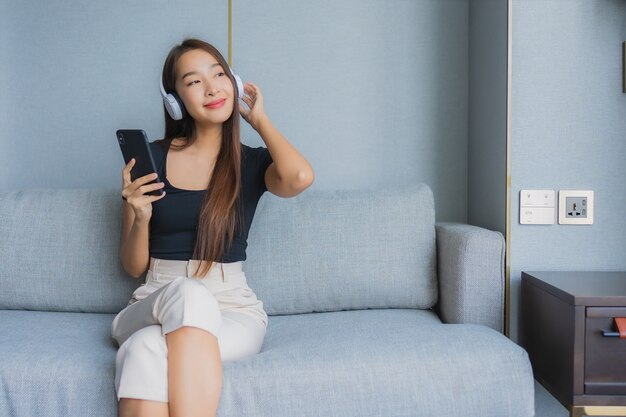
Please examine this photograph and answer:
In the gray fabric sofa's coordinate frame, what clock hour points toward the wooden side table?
The wooden side table is roughly at 10 o'clock from the gray fabric sofa.

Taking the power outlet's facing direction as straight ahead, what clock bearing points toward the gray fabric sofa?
The gray fabric sofa is roughly at 2 o'clock from the power outlet.

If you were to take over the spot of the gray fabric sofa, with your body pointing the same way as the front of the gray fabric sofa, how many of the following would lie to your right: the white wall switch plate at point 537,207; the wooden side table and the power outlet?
0

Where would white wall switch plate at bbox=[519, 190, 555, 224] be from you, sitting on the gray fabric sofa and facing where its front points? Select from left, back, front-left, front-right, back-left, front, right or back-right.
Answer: left

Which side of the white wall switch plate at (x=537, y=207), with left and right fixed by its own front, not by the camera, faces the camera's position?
front

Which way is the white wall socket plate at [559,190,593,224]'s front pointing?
toward the camera

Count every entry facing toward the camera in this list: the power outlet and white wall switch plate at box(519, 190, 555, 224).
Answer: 2

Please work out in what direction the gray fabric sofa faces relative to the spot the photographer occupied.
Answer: facing the viewer

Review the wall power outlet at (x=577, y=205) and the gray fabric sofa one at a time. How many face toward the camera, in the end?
2

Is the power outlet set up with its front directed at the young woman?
no

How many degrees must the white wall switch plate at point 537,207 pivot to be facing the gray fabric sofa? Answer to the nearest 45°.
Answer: approximately 45° to its right

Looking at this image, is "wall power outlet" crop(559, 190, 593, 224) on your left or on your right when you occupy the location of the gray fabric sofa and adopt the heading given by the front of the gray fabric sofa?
on your left
